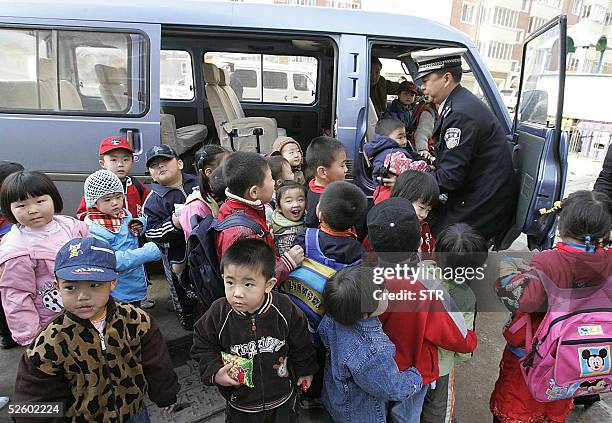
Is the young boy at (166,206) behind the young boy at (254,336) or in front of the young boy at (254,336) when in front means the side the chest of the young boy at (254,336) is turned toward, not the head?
behind

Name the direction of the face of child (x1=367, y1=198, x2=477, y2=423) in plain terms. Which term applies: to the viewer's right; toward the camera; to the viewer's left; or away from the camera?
away from the camera

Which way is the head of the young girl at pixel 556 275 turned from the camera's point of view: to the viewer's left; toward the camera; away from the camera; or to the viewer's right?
away from the camera

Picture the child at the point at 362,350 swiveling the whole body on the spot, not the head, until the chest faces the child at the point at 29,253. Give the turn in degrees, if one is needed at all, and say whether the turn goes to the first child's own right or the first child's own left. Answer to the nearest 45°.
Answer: approximately 135° to the first child's own left

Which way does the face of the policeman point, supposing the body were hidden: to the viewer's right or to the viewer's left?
to the viewer's left

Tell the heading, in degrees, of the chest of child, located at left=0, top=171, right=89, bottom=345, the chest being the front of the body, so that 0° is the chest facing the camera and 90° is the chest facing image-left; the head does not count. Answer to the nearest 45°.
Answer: approximately 0°

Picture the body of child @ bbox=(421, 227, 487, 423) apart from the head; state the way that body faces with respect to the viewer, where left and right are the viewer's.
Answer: facing away from the viewer

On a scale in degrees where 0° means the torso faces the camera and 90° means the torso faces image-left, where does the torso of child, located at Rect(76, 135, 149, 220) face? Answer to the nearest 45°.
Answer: approximately 0°

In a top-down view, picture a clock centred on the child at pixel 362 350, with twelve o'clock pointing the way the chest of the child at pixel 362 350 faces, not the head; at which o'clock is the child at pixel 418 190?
the child at pixel 418 190 is roughly at 11 o'clock from the child at pixel 362 350.
